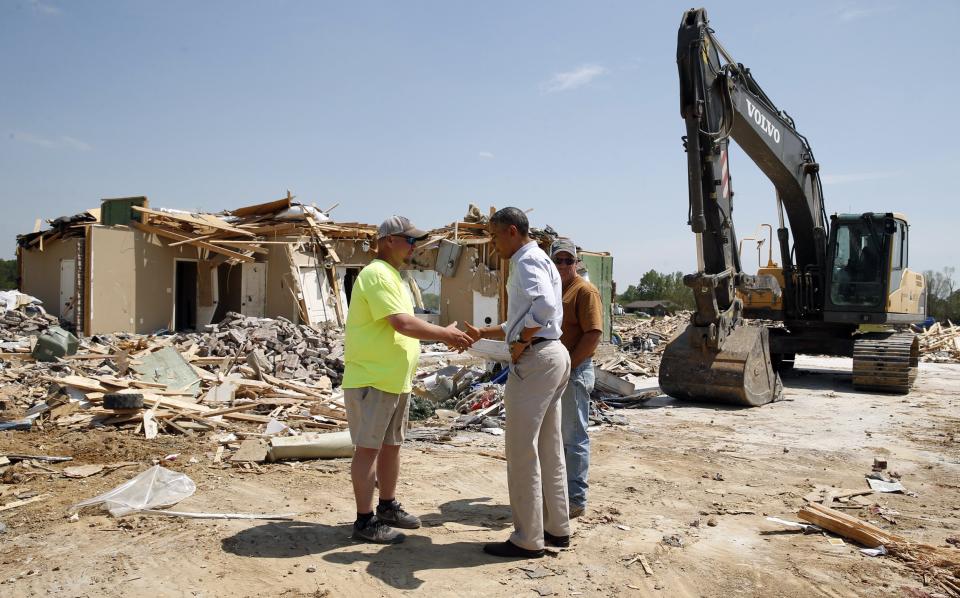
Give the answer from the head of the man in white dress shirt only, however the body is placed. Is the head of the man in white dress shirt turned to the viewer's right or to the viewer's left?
to the viewer's left

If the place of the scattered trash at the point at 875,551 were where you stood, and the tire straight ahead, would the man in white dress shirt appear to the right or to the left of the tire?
left

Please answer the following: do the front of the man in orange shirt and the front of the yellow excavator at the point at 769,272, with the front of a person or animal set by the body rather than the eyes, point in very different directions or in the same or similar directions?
same or similar directions

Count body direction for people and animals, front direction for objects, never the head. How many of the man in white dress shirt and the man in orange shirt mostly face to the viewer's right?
0

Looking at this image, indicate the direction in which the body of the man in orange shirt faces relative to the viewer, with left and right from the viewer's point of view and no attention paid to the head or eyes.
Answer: facing the viewer and to the left of the viewer

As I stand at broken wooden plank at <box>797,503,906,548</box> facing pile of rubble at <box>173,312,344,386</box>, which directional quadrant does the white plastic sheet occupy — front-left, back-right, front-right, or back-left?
front-left

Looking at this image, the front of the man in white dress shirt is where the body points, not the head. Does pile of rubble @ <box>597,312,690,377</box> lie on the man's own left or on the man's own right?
on the man's own right

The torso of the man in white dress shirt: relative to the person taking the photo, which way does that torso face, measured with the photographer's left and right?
facing to the left of the viewer

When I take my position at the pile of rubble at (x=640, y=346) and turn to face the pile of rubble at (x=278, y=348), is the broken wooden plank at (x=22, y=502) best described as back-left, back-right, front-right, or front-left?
front-left

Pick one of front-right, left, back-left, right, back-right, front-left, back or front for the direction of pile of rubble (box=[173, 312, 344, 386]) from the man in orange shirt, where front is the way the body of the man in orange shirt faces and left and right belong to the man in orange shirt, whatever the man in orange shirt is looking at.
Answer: right
